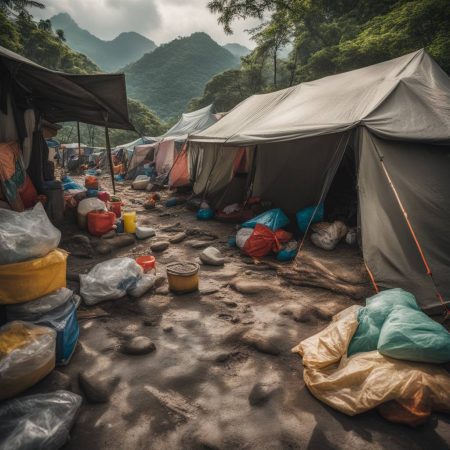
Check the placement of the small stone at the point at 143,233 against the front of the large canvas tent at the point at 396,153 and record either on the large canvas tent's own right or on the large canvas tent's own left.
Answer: on the large canvas tent's own right

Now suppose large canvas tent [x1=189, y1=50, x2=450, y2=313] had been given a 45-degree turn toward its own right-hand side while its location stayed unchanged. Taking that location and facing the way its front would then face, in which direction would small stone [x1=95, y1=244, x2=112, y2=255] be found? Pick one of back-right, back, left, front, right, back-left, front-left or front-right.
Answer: front

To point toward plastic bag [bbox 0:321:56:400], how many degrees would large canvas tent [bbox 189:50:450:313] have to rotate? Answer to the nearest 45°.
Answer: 0° — it already faces it

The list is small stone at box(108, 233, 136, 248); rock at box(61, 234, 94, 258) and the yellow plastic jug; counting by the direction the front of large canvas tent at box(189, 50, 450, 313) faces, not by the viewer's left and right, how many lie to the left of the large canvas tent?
0

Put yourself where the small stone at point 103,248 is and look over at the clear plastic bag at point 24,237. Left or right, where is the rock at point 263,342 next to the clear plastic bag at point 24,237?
left

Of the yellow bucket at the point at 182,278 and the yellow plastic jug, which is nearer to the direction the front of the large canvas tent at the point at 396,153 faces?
the yellow bucket

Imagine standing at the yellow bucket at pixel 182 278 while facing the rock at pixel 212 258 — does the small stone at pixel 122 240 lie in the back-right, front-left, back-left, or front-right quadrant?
front-left

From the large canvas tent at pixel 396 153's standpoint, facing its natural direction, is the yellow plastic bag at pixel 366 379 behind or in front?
in front

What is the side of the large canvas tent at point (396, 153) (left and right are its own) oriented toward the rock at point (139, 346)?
front

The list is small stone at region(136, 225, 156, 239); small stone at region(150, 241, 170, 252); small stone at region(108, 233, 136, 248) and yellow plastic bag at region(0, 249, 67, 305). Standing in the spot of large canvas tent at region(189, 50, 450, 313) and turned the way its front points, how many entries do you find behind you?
0

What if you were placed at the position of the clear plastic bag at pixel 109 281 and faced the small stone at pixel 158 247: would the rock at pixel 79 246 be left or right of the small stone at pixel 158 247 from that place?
left

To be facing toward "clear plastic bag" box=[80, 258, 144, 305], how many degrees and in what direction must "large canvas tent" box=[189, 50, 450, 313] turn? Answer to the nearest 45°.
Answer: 0° — it already faces it

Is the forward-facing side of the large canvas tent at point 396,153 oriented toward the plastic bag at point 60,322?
yes

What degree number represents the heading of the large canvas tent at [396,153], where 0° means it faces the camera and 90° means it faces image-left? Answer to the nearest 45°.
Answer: approximately 45°

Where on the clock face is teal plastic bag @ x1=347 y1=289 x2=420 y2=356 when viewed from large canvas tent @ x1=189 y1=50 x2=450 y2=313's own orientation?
The teal plastic bag is roughly at 11 o'clock from the large canvas tent.

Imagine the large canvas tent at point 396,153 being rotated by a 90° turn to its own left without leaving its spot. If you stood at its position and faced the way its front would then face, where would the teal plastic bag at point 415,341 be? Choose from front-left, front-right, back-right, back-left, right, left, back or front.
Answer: front-right

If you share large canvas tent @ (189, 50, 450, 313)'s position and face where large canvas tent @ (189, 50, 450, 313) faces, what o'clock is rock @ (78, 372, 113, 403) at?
The rock is roughly at 12 o'clock from the large canvas tent.

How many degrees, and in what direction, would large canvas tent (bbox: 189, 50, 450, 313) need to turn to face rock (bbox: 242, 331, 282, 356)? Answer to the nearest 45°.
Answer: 0° — it already faces it

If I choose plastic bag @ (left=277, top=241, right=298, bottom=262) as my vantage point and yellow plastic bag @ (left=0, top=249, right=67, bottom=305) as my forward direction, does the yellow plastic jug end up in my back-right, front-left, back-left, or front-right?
front-right

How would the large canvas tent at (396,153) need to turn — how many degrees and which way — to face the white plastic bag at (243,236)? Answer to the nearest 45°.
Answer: approximately 45° to its right
